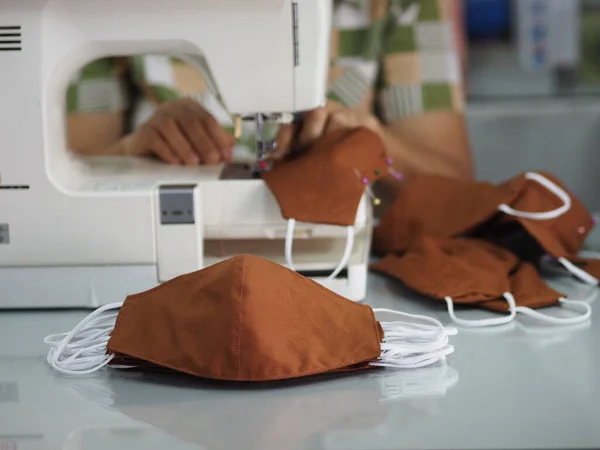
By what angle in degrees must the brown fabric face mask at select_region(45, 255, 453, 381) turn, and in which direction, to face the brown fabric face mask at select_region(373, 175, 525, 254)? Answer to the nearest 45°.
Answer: approximately 135° to its left

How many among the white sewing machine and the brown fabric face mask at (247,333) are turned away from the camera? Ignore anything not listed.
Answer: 1

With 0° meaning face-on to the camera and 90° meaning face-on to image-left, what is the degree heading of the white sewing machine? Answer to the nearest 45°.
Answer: approximately 180°

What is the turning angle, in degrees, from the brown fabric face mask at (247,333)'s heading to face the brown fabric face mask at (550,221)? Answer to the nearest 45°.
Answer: approximately 135° to its left

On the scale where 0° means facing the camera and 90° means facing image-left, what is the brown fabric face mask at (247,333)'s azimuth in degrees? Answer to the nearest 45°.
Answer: approximately 0°

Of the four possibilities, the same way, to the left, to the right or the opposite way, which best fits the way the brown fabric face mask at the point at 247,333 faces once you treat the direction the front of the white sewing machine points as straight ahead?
the opposite way
